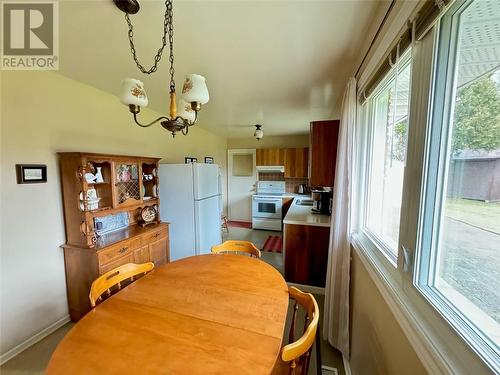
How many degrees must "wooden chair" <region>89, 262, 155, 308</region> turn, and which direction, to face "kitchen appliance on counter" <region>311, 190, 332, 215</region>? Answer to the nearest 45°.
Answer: approximately 45° to its left

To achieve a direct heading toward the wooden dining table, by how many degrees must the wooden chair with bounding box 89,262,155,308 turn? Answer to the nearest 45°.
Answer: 0° — it already faces it

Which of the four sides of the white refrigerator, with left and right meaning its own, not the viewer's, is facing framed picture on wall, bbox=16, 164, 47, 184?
right

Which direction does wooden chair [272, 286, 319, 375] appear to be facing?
to the viewer's left

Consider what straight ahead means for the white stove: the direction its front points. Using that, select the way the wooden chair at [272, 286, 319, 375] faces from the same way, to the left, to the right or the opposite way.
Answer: to the right

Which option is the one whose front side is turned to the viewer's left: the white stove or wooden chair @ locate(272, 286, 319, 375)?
the wooden chair

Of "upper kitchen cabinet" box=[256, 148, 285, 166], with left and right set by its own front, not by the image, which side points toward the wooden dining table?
front

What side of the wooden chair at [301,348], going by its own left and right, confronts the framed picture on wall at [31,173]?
front

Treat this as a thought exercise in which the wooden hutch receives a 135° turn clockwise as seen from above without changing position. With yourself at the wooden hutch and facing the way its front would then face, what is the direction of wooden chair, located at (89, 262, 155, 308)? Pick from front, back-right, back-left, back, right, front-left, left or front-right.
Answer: left

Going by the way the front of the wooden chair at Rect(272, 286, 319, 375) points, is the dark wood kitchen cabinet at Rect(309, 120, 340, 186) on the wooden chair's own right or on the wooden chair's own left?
on the wooden chair's own right

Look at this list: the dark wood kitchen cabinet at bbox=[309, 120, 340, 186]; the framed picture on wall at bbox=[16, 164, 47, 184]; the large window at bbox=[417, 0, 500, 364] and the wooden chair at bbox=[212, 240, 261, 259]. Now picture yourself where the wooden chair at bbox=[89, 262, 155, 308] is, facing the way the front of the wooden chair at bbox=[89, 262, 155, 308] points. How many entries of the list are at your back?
1
